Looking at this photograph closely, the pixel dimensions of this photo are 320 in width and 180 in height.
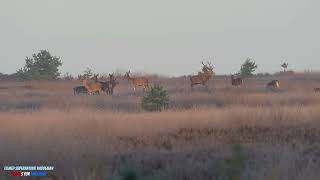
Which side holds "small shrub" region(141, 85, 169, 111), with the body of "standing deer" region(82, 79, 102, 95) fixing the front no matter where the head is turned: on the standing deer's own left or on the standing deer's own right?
on the standing deer's own left

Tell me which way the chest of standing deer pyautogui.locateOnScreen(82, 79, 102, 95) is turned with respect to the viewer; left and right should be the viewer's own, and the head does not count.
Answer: facing to the left of the viewer
